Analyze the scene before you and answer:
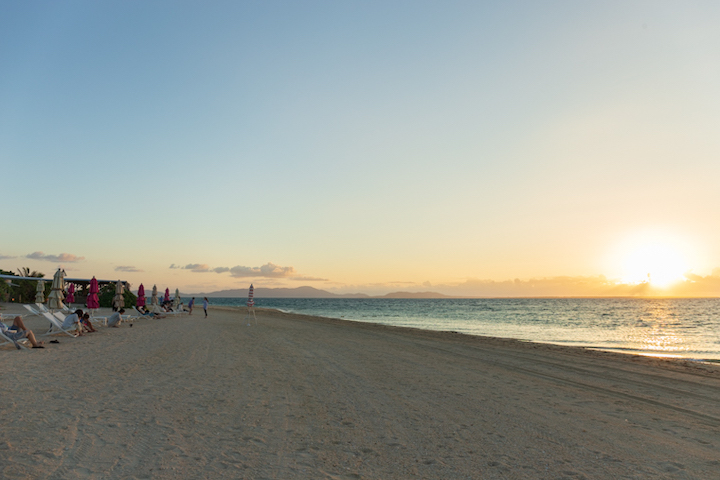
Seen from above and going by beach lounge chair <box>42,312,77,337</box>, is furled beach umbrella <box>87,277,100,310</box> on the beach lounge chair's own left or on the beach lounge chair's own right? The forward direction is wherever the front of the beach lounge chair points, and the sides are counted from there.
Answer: on the beach lounge chair's own left

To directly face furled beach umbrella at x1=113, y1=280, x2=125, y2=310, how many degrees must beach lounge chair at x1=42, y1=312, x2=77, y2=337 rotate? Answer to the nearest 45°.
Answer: approximately 90° to its left

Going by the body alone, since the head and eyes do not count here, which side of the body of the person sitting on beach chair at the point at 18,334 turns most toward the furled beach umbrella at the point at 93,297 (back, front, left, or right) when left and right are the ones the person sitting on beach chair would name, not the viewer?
left

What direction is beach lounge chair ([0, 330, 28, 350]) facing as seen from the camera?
to the viewer's right

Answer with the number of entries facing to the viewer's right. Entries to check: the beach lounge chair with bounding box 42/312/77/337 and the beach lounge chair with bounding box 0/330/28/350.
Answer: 2

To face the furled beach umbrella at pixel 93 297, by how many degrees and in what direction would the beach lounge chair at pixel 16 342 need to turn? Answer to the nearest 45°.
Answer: approximately 90° to its left

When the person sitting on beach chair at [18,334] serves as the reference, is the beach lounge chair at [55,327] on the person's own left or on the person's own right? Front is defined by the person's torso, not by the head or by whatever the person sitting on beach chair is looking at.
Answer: on the person's own left

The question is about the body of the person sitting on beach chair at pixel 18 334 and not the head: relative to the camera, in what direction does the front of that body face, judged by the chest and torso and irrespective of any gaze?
to the viewer's right

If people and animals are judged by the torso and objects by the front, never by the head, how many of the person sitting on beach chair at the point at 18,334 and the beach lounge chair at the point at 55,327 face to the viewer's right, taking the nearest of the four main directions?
2

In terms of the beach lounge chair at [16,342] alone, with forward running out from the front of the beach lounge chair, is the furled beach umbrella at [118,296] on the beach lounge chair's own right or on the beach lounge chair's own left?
on the beach lounge chair's own left

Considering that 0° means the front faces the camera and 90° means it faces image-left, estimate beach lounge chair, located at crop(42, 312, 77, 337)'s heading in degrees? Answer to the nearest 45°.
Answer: approximately 270°

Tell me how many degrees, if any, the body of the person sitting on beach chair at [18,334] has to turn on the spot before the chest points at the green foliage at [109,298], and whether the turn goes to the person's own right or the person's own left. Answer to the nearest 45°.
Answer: approximately 90° to the person's own left
